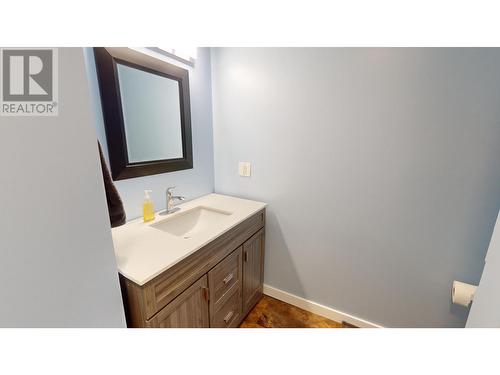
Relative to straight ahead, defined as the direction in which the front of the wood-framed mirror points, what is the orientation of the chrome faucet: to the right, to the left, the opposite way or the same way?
the same way

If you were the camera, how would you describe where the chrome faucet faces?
facing the viewer and to the right of the viewer

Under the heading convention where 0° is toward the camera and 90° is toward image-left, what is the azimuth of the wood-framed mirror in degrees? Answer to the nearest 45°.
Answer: approximately 315°

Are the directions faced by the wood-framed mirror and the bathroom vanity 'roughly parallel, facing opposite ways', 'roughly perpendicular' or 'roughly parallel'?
roughly parallel

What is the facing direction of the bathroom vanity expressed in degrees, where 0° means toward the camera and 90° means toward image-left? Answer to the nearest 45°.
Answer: approximately 315°
